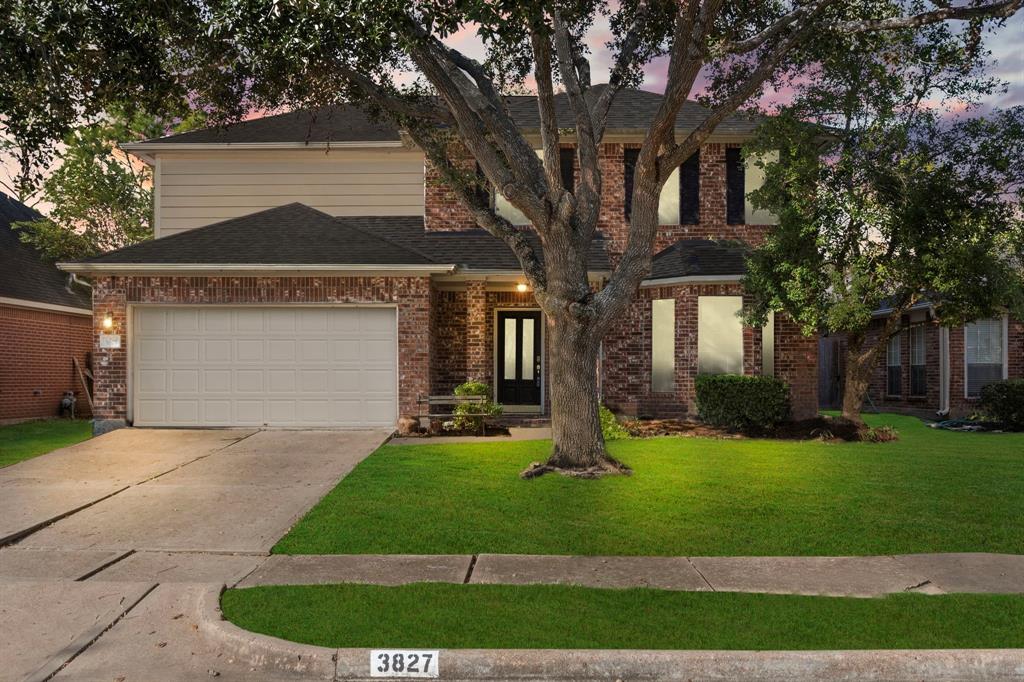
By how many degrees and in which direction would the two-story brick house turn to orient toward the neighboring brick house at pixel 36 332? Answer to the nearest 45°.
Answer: approximately 135° to its right

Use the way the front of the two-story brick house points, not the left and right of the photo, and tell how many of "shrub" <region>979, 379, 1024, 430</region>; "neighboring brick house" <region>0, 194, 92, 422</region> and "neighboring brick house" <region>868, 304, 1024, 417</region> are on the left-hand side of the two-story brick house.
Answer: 2

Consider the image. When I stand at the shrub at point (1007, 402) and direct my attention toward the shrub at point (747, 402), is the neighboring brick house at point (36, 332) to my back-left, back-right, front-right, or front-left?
front-right

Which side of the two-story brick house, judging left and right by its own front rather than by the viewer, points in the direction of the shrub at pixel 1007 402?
left

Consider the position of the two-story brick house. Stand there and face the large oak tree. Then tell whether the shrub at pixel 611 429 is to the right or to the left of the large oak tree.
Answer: left

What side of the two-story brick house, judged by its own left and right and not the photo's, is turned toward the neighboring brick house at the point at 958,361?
left

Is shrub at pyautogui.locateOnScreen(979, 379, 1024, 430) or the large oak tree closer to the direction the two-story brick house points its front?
the large oak tree

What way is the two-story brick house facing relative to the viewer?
toward the camera

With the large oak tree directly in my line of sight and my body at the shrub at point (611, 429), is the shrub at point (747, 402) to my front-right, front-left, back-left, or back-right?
back-left

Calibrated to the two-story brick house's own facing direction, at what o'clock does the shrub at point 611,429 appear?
The shrub is roughly at 10 o'clock from the two-story brick house.
